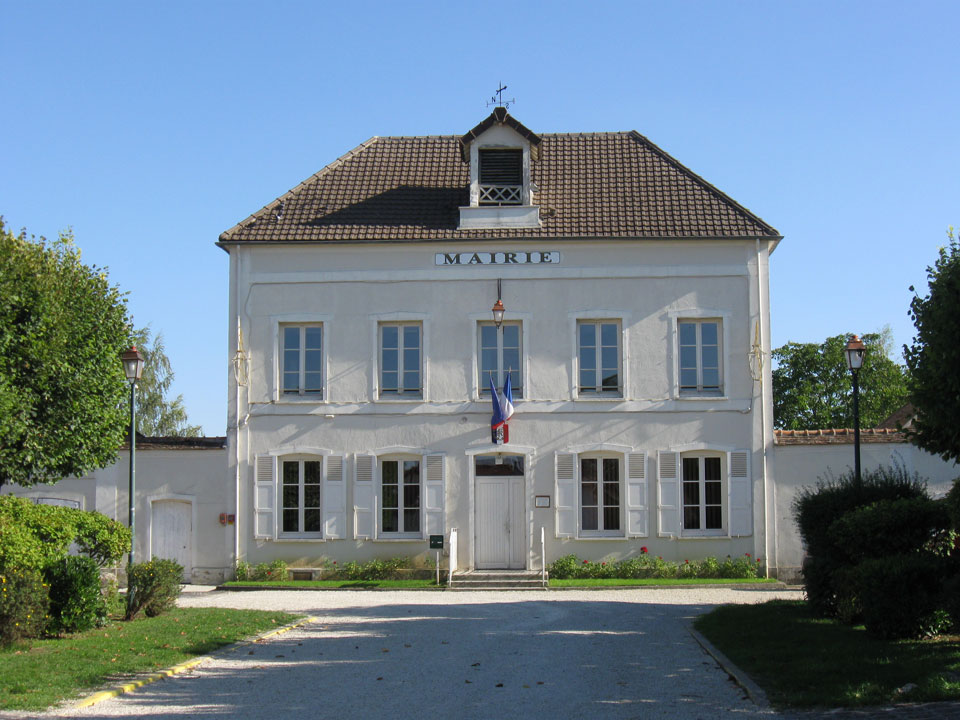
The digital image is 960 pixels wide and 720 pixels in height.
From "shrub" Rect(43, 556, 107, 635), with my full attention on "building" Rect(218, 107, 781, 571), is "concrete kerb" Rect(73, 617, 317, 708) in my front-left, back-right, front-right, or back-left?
back-right

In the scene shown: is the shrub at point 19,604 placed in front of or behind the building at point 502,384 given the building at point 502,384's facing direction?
in front

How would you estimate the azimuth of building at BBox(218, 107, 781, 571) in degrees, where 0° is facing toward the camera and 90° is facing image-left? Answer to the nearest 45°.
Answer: approximately 0°

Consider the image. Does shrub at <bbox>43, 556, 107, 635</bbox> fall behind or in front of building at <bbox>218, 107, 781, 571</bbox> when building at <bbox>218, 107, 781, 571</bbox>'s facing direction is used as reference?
in front

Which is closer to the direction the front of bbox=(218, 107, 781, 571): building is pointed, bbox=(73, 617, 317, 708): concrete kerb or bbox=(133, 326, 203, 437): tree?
the concrete kerb
